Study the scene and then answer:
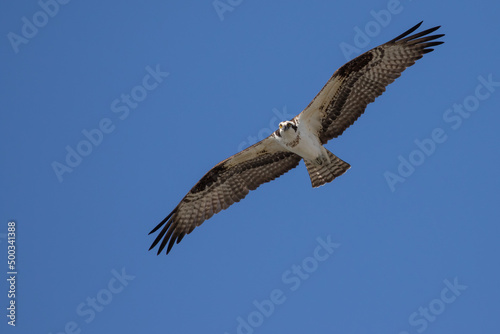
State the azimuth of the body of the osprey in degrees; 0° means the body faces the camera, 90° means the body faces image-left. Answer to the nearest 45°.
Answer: approximately 45°
